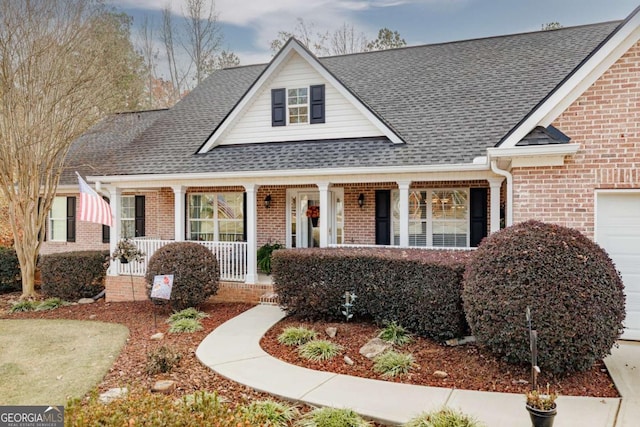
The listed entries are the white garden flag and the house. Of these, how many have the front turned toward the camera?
2

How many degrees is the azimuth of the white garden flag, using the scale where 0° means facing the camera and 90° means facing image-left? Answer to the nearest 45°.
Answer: approximately 0°

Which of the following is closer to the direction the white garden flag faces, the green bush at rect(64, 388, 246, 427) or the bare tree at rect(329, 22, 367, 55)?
the green bush

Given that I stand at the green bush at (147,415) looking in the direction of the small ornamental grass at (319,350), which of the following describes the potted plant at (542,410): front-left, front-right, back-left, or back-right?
front-right

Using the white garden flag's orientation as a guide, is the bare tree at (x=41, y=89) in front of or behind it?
behind

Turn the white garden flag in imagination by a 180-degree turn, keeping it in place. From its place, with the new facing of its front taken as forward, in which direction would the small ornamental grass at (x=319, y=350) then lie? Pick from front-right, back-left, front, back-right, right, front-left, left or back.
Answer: back-right

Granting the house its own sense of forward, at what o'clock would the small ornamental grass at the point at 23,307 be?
The small ornamental grass is roughly at 3 o'clock from the house.

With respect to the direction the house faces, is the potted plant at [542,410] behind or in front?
in front

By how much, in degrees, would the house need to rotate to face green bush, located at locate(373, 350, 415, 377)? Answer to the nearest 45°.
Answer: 0° — it already faces it

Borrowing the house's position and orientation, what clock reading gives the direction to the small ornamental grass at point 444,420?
The small ornamental grass is roughly at 12 o'clock from the house.

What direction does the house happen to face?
toward the camera

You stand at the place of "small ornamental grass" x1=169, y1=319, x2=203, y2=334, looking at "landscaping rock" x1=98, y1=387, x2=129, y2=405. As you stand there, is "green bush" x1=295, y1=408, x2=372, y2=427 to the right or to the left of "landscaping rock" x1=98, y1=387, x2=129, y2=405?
left

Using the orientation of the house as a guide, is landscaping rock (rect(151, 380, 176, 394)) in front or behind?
in front

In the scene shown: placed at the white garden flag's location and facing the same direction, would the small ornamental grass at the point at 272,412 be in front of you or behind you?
in front

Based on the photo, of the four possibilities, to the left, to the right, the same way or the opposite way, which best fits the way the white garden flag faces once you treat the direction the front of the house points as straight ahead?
the same way

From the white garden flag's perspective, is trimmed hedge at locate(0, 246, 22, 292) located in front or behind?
behind

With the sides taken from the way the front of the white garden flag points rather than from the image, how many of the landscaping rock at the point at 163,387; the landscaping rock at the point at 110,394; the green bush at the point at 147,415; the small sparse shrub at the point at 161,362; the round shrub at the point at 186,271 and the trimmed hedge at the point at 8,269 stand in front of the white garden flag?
4
